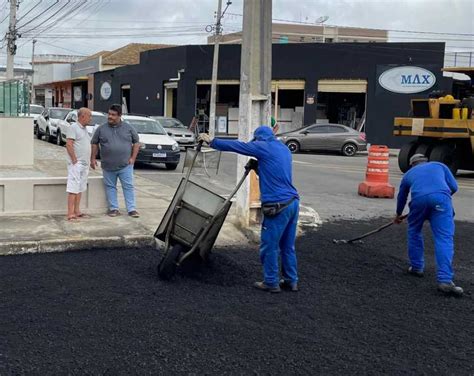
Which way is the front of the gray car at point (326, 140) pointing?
to the viewer's left

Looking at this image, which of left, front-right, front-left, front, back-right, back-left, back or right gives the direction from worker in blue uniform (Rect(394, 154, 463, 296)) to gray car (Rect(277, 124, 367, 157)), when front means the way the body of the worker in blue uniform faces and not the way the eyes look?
front

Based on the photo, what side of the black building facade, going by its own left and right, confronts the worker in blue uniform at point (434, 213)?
front

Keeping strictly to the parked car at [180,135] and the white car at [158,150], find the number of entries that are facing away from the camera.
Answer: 0

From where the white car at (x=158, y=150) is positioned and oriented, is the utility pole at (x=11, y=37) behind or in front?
behind

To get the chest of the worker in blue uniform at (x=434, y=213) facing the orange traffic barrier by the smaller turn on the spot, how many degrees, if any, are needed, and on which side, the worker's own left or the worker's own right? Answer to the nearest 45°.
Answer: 0° — they already face it

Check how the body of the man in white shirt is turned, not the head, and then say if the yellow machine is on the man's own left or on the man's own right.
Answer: on the man's own left

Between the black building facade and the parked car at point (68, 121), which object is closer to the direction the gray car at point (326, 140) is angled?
the parked car

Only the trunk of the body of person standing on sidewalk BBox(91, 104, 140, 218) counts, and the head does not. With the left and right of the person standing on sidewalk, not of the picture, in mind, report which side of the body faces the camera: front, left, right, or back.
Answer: front

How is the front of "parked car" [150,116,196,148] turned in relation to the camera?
facing the viewer and to the right of the viewer

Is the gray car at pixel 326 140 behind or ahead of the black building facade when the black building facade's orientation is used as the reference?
ahead

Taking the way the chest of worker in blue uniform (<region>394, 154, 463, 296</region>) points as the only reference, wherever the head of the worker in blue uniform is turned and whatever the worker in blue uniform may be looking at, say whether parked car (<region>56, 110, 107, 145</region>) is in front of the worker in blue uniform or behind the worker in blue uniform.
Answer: in front

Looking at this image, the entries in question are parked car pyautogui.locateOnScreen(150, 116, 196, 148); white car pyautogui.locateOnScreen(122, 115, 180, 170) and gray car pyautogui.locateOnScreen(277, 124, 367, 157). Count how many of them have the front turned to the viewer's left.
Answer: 1

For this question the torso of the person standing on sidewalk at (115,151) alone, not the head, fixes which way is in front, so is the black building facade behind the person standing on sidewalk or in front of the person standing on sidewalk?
behind

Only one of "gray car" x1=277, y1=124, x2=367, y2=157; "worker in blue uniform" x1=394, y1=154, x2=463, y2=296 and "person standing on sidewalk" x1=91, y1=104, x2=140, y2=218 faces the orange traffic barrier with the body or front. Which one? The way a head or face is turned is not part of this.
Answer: the worker in blue uniform

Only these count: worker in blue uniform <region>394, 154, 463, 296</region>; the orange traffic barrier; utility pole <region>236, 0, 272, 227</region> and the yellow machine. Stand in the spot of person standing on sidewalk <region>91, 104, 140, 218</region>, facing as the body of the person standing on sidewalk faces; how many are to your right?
0
